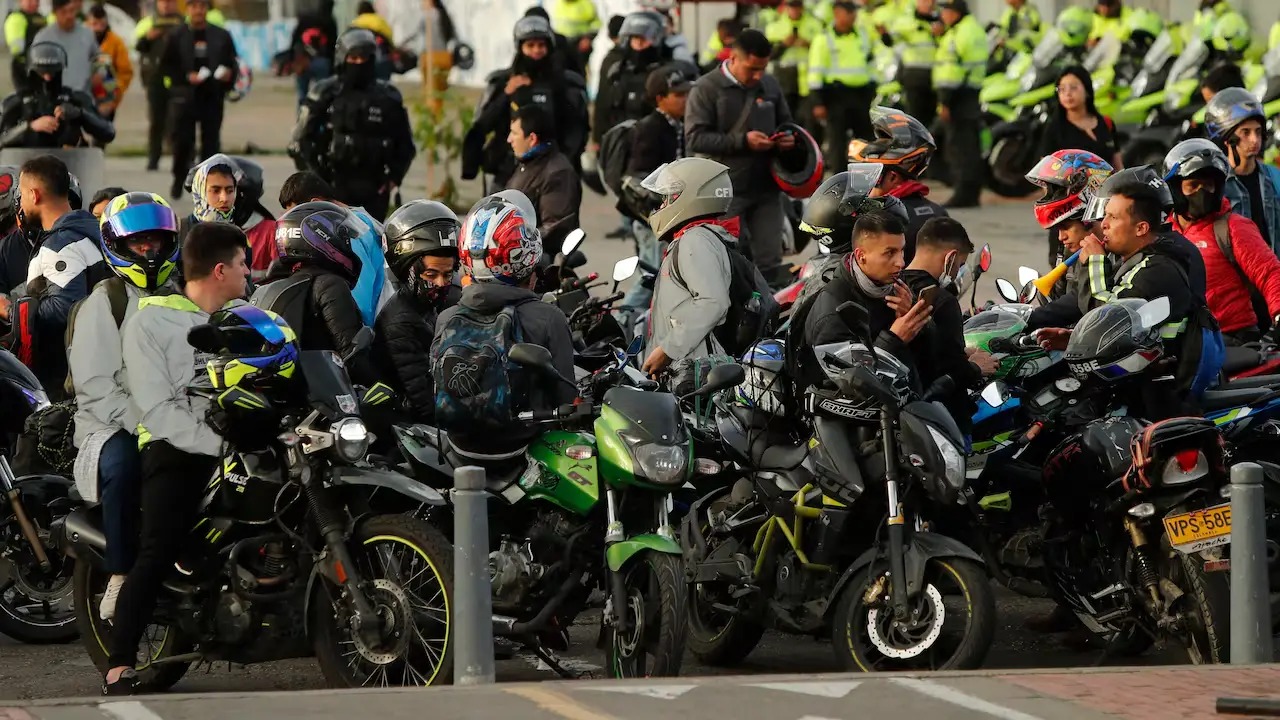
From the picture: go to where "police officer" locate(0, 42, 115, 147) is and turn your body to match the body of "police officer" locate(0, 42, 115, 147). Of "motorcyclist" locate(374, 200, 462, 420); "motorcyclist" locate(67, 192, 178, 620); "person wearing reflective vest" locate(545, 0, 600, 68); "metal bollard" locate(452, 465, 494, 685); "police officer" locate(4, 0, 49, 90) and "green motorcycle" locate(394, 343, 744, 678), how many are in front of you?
4

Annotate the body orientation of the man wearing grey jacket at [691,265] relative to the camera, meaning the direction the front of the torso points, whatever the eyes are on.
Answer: to the viewer's left

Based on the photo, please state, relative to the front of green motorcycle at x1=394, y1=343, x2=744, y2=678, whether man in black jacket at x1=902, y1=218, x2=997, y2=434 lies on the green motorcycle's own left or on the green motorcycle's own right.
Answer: on the green motorcycle's own left

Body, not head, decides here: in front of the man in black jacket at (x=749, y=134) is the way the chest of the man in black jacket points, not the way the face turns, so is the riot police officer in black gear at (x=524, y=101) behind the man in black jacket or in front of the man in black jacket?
behind

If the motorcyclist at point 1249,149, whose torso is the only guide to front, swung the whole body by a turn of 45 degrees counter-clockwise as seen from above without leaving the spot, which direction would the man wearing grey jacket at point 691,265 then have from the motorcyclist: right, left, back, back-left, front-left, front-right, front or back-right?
back-right

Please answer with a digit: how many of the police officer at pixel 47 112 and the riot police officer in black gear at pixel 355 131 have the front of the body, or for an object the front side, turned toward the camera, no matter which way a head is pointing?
2

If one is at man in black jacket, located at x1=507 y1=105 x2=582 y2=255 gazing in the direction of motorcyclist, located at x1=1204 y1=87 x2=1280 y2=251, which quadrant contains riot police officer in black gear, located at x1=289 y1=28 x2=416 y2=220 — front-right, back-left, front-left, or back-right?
back-left

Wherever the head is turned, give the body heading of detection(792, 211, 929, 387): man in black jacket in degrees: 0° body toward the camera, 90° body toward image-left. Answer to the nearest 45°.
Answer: approximately 315°

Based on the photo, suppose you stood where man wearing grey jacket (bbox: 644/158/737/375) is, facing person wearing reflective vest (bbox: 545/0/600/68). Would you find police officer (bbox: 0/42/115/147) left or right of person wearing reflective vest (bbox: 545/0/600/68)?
left

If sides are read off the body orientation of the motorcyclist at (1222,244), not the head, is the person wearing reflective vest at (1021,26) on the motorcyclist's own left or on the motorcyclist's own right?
on the motorcyclist's own right

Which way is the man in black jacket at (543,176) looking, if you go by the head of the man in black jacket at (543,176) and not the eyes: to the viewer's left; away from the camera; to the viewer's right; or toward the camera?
to the viewer's left
